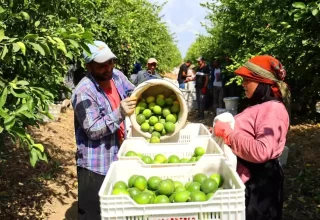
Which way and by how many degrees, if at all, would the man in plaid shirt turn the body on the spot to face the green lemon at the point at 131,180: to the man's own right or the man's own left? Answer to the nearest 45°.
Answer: approximately 45° to the man's own right

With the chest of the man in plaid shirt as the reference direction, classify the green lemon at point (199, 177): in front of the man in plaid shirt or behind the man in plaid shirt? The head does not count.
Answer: in front

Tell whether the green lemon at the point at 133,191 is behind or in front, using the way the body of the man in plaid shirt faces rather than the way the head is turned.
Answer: in front

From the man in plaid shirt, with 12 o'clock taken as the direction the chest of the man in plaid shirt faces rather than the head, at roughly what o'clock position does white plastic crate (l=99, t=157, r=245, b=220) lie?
The white plastic crate is roughly at 1 o'clock from the man in plaid shirt.

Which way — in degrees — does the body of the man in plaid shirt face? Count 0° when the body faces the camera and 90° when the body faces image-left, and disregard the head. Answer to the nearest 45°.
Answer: approximately 315°

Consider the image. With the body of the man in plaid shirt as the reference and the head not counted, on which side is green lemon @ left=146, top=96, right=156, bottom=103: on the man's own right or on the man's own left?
on the man's own left

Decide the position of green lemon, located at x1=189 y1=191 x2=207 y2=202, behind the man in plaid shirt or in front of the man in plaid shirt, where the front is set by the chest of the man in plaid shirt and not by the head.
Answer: in front
